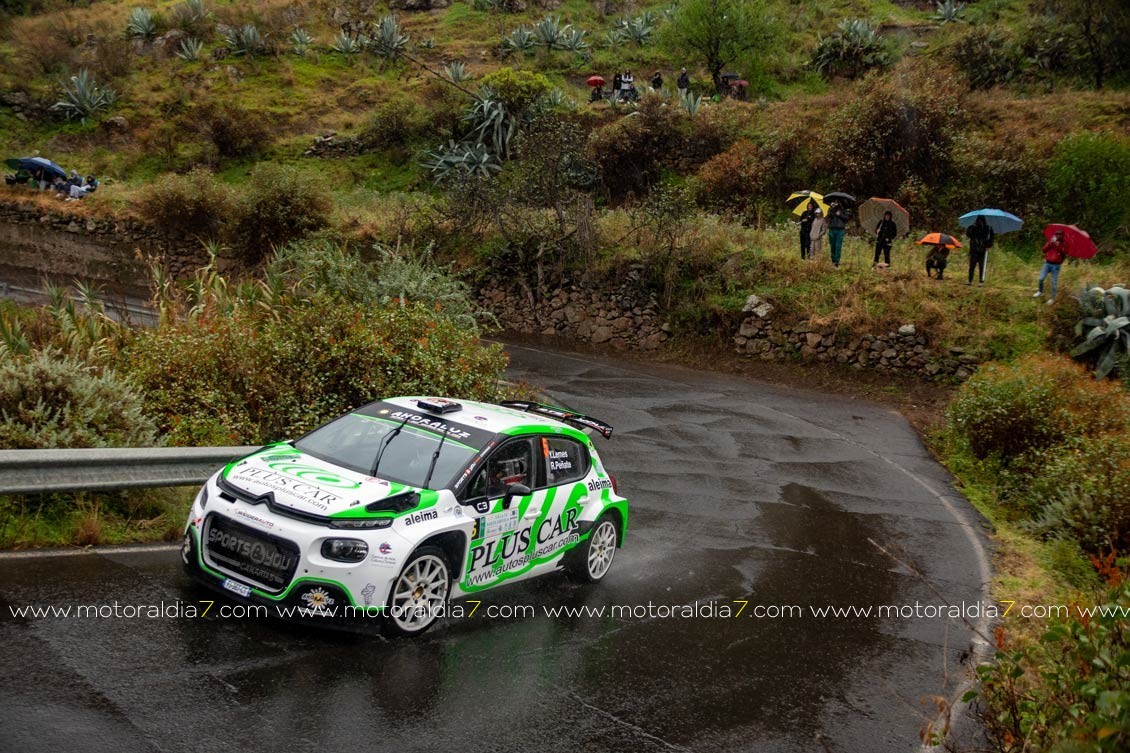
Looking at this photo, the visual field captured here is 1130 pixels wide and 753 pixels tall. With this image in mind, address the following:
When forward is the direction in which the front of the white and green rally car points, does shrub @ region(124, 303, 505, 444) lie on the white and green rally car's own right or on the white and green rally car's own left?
on the white and green rally car's own right

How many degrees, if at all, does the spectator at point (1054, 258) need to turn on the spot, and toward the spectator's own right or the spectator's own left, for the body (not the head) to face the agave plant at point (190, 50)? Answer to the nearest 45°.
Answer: approximately 45° to the spectator's own right

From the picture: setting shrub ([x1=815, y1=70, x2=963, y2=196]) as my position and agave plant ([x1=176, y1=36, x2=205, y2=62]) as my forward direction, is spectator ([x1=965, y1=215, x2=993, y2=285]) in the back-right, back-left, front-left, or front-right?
back-left

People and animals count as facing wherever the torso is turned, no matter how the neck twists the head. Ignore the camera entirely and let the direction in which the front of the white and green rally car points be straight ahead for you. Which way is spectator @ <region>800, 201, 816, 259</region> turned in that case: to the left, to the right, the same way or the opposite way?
the same way

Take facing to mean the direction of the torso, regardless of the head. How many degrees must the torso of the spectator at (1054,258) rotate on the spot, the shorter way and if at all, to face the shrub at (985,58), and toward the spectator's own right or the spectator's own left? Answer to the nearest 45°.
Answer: approximately 135° to the spectator's own right

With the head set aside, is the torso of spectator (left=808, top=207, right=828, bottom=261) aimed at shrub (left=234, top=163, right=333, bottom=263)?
no

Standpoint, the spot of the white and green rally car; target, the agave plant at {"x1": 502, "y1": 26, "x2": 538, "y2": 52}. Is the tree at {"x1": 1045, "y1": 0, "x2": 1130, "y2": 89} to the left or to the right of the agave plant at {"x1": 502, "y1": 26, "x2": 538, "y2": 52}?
right

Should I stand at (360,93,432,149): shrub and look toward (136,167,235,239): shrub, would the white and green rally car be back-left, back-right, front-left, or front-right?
front-left

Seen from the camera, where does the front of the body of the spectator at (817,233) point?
toward the camera

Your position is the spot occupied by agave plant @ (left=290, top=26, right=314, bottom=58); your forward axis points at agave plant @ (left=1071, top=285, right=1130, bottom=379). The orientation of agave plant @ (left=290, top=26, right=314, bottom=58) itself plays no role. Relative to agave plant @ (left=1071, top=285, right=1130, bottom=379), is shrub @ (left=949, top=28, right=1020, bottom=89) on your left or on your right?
left

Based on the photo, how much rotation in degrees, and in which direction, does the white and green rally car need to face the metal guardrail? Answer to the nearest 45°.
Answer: approximately 90° to its right

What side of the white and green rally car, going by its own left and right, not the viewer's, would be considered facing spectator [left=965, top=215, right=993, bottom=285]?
back

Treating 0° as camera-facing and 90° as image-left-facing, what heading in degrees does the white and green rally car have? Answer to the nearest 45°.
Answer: approximately 45°

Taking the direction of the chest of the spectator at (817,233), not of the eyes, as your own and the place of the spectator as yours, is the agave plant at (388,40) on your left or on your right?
on your right

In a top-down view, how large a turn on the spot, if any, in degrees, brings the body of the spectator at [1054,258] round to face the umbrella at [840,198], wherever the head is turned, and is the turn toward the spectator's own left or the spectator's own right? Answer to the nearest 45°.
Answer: approximately 90° to the spectator's own right

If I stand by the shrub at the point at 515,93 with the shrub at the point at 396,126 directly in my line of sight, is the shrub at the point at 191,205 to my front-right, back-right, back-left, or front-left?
front-left

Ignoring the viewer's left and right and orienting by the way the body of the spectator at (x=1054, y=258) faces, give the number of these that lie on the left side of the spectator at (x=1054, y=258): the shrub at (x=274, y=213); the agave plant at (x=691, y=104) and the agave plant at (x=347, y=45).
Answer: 0

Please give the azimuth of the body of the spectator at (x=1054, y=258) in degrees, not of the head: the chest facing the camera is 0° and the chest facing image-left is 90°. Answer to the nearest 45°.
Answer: approximately 45°

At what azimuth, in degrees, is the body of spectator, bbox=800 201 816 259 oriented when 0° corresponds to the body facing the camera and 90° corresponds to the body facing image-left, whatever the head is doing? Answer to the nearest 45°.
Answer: approximately 45°
